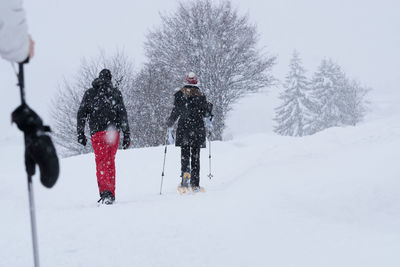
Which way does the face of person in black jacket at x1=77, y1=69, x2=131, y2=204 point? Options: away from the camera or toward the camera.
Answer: away from the camera

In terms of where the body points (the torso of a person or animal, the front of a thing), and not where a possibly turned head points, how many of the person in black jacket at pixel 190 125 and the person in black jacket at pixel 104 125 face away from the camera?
2

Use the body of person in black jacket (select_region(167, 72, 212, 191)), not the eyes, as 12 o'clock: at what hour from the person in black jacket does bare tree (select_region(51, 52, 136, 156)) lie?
The bare tree is roughly at 11 o'clock from the person in black jacket.

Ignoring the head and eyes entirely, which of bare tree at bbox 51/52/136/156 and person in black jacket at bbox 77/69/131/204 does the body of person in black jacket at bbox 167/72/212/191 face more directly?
the bare tree

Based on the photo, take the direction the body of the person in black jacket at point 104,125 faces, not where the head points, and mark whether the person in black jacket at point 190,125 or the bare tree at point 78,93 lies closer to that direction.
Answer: the bare tree

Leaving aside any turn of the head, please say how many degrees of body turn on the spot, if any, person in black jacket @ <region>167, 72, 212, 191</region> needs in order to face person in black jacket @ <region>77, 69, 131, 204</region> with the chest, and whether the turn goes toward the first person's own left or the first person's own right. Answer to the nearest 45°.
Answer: approximately 135° to the first person's own left

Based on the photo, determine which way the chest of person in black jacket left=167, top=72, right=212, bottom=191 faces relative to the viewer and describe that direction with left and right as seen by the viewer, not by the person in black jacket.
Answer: facing away from the viewer

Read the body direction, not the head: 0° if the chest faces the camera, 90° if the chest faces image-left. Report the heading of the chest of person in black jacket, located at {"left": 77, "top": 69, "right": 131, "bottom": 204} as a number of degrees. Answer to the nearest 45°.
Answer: approximately 180°

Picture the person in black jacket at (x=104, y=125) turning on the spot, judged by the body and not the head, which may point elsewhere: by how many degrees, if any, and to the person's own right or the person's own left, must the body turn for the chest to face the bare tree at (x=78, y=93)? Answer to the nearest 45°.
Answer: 0° — they already face it
